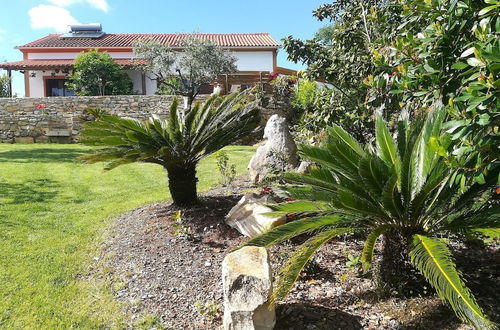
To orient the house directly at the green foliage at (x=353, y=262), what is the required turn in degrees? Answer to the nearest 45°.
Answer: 0° — it already faces it

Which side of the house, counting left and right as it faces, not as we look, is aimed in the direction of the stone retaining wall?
front

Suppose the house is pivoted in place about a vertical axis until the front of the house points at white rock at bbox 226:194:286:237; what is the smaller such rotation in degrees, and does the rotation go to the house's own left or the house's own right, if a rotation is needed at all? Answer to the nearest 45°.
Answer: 0° — it already faces it

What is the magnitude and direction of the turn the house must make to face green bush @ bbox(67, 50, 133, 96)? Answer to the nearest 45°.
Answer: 0° — it already faces it

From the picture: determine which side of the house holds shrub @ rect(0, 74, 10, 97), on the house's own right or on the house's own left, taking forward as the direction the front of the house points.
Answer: on the house's own right

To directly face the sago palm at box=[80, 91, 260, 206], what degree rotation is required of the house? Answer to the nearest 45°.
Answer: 0° — it already faces it

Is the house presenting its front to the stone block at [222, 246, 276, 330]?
yes

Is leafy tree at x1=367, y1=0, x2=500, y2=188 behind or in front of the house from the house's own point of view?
in front

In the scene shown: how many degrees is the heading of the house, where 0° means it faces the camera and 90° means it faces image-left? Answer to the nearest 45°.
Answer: approximately 0°

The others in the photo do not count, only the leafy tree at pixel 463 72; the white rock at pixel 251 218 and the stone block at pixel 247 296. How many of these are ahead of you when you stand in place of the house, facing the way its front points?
3

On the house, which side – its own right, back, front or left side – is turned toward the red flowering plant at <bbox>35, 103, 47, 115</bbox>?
front

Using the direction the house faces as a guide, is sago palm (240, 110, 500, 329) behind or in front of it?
in front
